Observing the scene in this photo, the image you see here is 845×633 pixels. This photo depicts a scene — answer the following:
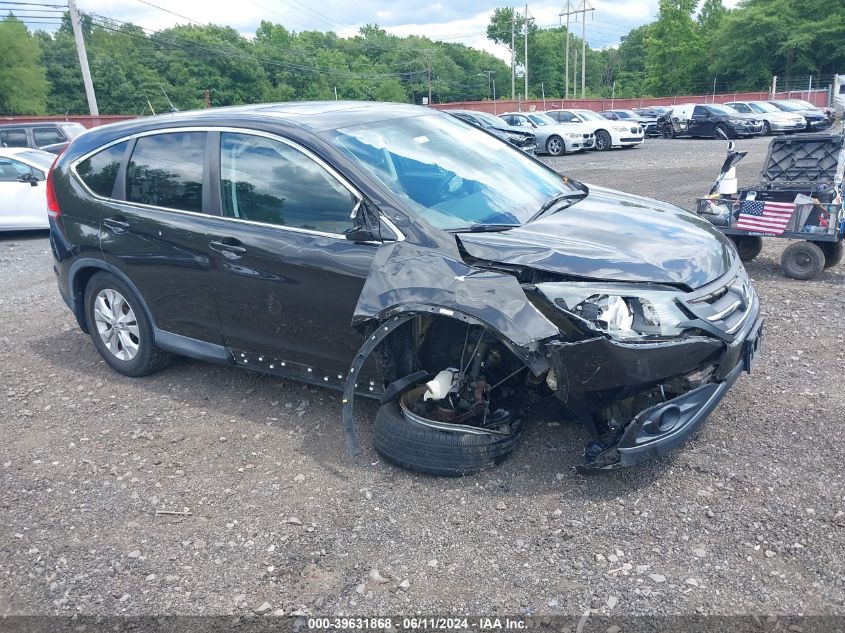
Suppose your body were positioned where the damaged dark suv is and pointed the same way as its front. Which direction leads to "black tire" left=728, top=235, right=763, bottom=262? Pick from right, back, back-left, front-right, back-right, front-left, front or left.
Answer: left

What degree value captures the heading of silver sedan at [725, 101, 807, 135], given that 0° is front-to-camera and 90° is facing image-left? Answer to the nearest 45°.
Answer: approximately 315°

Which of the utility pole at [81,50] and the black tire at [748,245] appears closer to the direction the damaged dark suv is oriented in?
the black tire

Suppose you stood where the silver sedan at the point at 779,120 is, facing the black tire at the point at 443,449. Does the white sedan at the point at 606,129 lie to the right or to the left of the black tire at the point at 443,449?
right

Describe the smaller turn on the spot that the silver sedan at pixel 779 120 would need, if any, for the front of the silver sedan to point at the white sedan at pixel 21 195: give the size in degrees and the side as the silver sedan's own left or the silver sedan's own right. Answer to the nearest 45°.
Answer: approximately 90° to the silver sedan's own right

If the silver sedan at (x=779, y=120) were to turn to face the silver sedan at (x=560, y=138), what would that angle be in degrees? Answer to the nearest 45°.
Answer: approximately 90° to its right

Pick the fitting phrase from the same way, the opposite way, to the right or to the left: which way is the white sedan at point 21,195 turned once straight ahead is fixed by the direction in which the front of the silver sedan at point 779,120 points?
to the left

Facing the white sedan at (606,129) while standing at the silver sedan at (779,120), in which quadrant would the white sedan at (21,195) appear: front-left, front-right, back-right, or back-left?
front-left

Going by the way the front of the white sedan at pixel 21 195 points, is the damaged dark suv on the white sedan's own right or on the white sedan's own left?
on the white sedan's own right

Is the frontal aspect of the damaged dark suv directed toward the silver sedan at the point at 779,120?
no

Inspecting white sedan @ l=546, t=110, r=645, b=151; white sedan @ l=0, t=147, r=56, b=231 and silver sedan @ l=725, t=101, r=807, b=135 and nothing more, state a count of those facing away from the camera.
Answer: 0

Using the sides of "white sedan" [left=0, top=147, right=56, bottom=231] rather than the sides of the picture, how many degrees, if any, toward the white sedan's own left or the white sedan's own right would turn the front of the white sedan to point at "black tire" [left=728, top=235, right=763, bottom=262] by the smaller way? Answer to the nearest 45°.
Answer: approximately 45° to the white sedan's own right

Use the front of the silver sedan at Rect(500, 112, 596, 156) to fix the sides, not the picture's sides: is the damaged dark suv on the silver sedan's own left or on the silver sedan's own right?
on the silver sedan's own right

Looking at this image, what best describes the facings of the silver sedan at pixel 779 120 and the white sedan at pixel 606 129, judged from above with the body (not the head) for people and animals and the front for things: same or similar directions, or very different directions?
same or similar directions

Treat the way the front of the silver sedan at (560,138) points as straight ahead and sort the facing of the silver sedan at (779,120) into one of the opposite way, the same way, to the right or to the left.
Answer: the same way

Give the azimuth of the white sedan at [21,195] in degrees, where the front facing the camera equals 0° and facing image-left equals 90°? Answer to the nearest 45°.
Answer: approximately 270°
